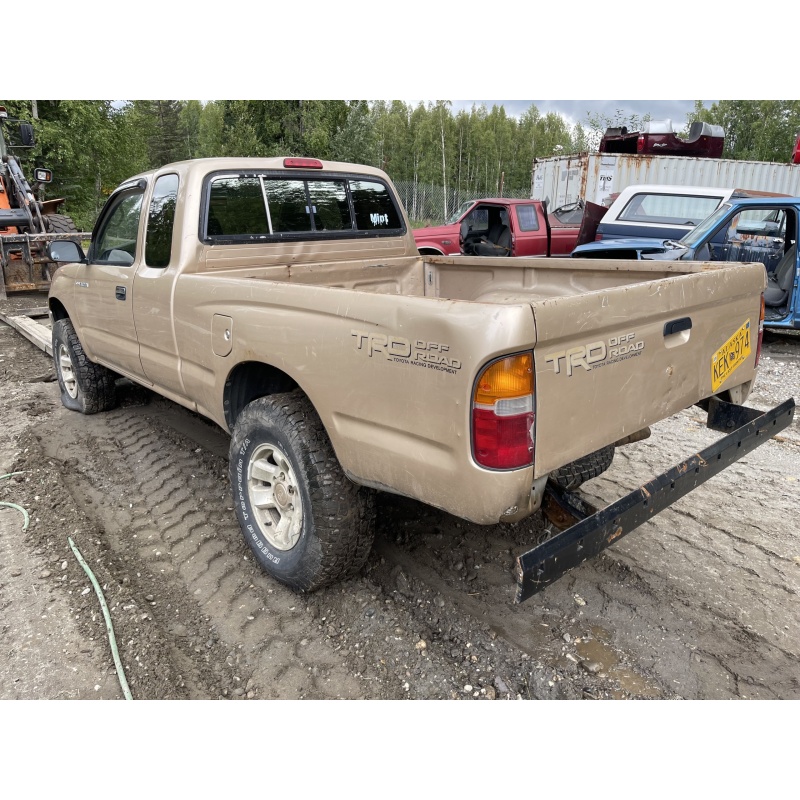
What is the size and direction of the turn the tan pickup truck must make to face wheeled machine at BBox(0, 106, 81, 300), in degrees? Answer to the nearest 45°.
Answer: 0° — it already faces it

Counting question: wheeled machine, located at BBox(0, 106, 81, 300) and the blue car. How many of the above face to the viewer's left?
1

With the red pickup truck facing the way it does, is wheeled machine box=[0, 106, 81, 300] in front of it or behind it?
in front

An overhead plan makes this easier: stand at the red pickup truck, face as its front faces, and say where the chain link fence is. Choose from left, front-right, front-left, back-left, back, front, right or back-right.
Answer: right

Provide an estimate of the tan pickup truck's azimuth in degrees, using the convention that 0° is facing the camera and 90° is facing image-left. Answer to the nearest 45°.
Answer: approximately 135°

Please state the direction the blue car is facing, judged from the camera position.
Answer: facing to the left of the viewer

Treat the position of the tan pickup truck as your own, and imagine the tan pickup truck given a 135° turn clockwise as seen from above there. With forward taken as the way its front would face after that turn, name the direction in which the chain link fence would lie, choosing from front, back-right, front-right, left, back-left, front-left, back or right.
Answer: left

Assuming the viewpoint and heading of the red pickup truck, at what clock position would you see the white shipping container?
The white shipping container is roughly at 4 o'clock from the red pickup truck.

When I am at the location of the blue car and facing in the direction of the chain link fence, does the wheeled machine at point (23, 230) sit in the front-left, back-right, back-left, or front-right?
front-left

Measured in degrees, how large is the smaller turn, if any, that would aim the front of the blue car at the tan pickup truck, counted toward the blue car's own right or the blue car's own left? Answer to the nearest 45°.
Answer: approximately 90° to the blue car's own left

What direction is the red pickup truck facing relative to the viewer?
to the viewer's left

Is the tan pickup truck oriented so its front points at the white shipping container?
no

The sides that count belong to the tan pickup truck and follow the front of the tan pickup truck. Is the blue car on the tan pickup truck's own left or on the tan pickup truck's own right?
on the tan pickup truck's own right

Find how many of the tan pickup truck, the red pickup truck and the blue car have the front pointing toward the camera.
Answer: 0
